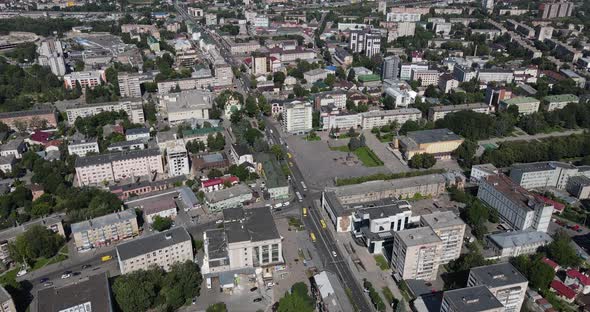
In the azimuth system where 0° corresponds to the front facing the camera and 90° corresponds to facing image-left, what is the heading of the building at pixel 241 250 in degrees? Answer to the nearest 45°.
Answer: approximately 0°

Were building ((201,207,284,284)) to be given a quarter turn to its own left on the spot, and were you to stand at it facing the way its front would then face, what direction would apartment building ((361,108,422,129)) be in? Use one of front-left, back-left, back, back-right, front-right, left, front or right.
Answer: front-left

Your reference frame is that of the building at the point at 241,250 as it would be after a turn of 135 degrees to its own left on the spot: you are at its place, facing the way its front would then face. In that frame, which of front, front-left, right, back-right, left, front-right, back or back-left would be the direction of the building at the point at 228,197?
front-left

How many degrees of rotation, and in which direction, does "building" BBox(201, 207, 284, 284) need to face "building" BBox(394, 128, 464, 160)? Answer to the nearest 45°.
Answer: approximately 135° to its left

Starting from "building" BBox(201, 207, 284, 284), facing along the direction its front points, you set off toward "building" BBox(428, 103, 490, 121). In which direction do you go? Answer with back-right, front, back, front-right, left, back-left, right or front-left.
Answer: back-left

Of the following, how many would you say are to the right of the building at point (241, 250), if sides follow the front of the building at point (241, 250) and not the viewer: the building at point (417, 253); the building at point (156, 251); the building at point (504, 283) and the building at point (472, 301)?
1

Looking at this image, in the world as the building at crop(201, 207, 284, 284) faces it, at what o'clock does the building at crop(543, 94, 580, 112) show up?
the building at crop(543, 94, 580, 112) is roughly at 8 o'clock from the building at crop(201, 207, 284, 284).

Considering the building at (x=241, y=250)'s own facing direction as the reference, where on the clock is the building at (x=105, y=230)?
the building at (x=105, y=230) is roughly at 4 o'clock from the building at (x=241, y=250).

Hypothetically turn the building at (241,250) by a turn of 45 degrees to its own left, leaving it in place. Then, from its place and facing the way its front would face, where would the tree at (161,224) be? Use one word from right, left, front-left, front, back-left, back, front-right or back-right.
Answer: back

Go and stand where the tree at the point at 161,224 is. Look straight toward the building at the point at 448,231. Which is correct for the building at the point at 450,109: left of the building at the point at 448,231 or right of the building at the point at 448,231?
left

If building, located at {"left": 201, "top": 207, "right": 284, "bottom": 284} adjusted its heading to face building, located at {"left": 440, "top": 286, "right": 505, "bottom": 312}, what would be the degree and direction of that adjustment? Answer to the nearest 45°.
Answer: approximately 45° to its left

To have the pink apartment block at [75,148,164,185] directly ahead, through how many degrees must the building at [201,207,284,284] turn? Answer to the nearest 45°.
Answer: approximately 135° to its right

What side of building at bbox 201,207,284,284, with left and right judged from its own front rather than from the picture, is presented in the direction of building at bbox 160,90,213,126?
back

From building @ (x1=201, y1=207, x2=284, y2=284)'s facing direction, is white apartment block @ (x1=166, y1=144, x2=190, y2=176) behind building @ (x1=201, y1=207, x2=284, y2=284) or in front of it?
behind

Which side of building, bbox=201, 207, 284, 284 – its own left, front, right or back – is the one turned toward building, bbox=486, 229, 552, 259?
left

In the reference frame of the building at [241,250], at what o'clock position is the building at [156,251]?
the building at [156,251] is roughly at 3 o'clock from the building at [241,250].

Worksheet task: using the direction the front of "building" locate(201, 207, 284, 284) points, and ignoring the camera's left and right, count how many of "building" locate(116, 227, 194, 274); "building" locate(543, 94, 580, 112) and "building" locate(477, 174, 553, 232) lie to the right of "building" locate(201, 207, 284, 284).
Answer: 1

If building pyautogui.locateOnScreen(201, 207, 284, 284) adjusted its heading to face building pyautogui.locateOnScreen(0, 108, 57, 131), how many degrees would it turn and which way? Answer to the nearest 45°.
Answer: approximately 135° to its right
